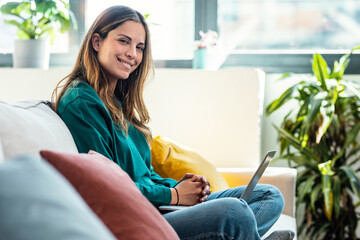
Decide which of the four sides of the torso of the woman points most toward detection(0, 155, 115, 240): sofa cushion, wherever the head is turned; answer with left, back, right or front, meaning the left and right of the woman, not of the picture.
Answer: right

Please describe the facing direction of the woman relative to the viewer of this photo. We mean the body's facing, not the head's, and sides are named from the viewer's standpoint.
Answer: facing to the right of the viewer

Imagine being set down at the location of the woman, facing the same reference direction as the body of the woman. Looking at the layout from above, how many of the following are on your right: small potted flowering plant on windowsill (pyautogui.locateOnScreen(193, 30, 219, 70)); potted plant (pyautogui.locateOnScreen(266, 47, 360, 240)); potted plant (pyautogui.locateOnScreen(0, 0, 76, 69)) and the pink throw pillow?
1

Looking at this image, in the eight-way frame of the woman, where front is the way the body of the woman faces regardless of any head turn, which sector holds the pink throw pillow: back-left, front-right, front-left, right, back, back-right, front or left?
right

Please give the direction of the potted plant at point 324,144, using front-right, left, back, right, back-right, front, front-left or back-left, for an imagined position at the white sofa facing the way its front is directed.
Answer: left

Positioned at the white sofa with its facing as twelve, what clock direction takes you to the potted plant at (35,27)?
The potted plant is roughly at 4 o'clock from the white sofa.

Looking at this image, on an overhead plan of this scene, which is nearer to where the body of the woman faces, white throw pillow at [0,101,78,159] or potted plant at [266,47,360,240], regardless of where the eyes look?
the potted plant

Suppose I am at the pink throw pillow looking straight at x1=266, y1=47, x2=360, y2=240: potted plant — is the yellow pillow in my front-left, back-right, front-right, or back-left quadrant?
front-left
